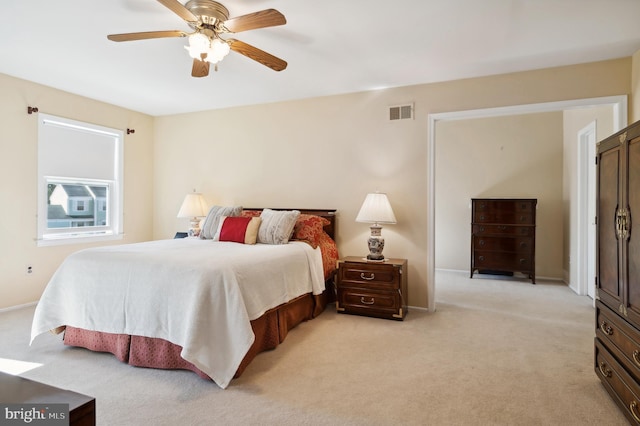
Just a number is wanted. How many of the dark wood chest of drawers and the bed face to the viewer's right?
0

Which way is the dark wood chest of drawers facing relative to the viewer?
toward the camera

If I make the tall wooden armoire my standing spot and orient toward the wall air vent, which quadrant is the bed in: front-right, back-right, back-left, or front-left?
front-left

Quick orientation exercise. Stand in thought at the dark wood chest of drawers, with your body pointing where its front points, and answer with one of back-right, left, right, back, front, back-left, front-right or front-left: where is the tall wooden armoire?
front

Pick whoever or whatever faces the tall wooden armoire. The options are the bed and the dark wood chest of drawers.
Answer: the dark wood chest of drawers

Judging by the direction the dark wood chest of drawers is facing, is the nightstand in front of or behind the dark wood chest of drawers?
in front

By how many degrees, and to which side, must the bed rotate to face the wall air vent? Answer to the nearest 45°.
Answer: approximately 135° to its left

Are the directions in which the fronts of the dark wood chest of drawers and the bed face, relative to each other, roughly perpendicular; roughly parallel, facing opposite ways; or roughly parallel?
roughly parallel

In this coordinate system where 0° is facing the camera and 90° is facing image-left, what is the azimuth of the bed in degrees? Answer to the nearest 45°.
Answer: approximately 45°

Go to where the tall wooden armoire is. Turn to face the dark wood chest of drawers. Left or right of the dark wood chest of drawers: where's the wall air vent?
left

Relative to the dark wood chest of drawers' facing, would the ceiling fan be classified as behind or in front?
in front
